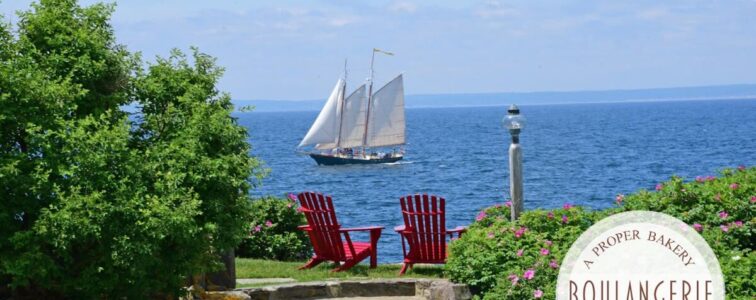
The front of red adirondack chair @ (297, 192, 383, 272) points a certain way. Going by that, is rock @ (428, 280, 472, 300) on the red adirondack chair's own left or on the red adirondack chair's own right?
on the red adirondack chair's own right

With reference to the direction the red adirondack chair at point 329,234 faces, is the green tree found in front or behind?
behind

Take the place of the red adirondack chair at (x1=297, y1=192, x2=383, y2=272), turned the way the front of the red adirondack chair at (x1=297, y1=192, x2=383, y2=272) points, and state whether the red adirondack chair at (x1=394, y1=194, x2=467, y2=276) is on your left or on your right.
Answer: on your right

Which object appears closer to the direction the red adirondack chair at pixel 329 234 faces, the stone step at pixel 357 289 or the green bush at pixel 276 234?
the green bush

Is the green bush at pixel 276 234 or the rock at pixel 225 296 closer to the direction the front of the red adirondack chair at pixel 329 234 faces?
the green bush

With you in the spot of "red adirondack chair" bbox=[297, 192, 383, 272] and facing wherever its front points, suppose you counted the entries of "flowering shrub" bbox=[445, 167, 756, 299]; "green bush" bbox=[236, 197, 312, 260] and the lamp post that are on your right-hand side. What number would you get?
2

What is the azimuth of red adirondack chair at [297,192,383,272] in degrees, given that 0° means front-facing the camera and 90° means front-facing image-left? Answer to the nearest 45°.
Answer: approximately 225°

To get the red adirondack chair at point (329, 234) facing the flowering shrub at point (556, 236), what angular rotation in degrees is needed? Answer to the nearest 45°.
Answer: approximately 90° to its right

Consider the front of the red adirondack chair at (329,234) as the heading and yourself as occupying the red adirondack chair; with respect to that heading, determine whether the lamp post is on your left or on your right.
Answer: on your right

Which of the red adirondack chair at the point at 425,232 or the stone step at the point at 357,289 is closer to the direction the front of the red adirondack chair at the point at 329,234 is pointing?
the red adirondack chair

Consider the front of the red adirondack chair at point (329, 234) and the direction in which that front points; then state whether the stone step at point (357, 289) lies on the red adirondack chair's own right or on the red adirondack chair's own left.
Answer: on the red adirondack chair's own right
